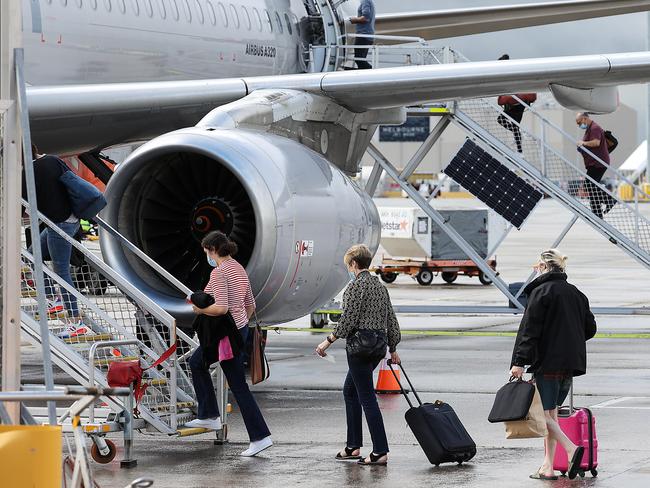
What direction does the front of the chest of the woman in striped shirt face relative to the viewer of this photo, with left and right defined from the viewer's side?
facing to the left of the viewer

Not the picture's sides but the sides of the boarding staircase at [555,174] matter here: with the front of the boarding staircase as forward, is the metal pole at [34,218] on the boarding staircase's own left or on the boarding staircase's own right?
on the boarding staircase's own right

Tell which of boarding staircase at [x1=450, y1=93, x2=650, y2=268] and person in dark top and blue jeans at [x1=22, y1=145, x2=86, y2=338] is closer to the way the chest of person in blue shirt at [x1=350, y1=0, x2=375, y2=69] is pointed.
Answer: the person in dark top and blue jeans

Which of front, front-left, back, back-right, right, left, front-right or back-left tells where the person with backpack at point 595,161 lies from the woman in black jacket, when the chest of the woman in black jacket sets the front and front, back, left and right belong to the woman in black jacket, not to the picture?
front-right

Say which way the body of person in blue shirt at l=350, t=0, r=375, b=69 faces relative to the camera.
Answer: to the viewer's left

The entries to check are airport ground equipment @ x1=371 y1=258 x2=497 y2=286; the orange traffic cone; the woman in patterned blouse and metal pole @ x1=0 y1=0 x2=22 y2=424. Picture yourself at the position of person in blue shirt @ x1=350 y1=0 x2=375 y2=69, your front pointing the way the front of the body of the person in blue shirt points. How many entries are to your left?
3

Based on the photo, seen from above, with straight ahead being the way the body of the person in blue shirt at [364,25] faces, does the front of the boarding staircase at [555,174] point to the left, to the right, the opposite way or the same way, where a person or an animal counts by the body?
the opposite way

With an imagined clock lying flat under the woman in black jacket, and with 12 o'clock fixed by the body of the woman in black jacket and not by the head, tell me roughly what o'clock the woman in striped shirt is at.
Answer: The woman in striped shirt is roughly at 11 o'clock from the woman in black jacket.

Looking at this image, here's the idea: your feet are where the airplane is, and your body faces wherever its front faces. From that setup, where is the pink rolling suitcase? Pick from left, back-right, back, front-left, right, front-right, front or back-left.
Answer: left

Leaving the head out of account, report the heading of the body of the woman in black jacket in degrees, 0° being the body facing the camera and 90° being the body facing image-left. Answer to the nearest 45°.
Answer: approximately 135°

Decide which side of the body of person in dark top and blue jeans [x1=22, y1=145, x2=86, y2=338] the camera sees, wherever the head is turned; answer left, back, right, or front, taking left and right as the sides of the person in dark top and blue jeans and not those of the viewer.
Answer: left

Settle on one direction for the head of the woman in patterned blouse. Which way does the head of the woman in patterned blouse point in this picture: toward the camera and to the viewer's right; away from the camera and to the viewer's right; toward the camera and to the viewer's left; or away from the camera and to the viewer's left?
away from the camera and to the viewer's left

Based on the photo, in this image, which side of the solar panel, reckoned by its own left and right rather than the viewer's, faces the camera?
front

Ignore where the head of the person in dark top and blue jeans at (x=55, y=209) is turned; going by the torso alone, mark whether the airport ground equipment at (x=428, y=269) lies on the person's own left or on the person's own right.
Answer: on the person's own right
